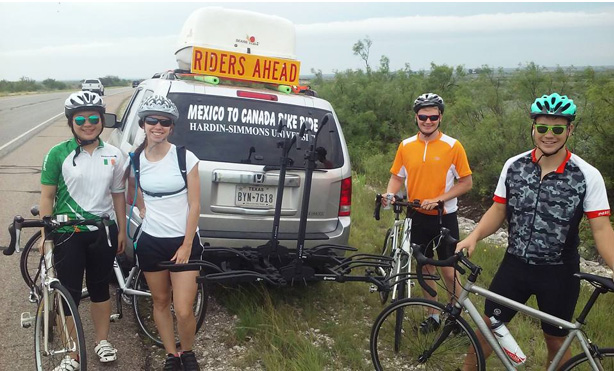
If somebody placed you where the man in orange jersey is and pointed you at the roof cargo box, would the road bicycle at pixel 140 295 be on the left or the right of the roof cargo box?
left

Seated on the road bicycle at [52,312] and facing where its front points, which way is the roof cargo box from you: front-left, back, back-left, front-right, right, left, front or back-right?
back-left

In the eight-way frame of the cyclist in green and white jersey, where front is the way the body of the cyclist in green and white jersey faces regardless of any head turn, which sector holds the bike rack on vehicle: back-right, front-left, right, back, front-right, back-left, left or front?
left

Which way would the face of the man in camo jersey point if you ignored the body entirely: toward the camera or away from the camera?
toward the camera

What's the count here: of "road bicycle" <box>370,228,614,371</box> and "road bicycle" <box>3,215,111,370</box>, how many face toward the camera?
1

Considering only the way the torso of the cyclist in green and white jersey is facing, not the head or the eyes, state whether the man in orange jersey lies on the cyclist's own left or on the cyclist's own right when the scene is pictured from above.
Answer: on the cyclist's own left

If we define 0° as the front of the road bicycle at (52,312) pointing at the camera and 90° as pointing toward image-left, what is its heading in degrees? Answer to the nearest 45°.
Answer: approximately 0°

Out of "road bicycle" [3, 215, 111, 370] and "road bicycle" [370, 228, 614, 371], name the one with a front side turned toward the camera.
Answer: "road bicycle" [3, 215, 111, 370]

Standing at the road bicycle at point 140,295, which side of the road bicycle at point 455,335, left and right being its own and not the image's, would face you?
front

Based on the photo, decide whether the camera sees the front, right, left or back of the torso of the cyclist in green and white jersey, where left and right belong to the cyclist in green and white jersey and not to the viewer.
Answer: front

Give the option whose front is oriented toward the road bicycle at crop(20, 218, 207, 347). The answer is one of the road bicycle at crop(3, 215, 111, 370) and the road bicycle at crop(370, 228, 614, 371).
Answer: the road bicycle at crop(370, 228, 614, 371)

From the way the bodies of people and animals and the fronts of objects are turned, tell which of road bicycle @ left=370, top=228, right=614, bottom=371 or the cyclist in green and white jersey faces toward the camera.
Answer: the cyclist in green and white jersey

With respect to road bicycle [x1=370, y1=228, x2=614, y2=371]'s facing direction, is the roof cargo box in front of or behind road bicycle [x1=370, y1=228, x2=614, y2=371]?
in front

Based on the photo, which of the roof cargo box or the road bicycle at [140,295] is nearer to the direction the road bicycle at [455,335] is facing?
the road bicycle

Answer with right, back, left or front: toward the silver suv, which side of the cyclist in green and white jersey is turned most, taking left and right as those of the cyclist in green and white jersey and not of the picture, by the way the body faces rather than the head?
back
